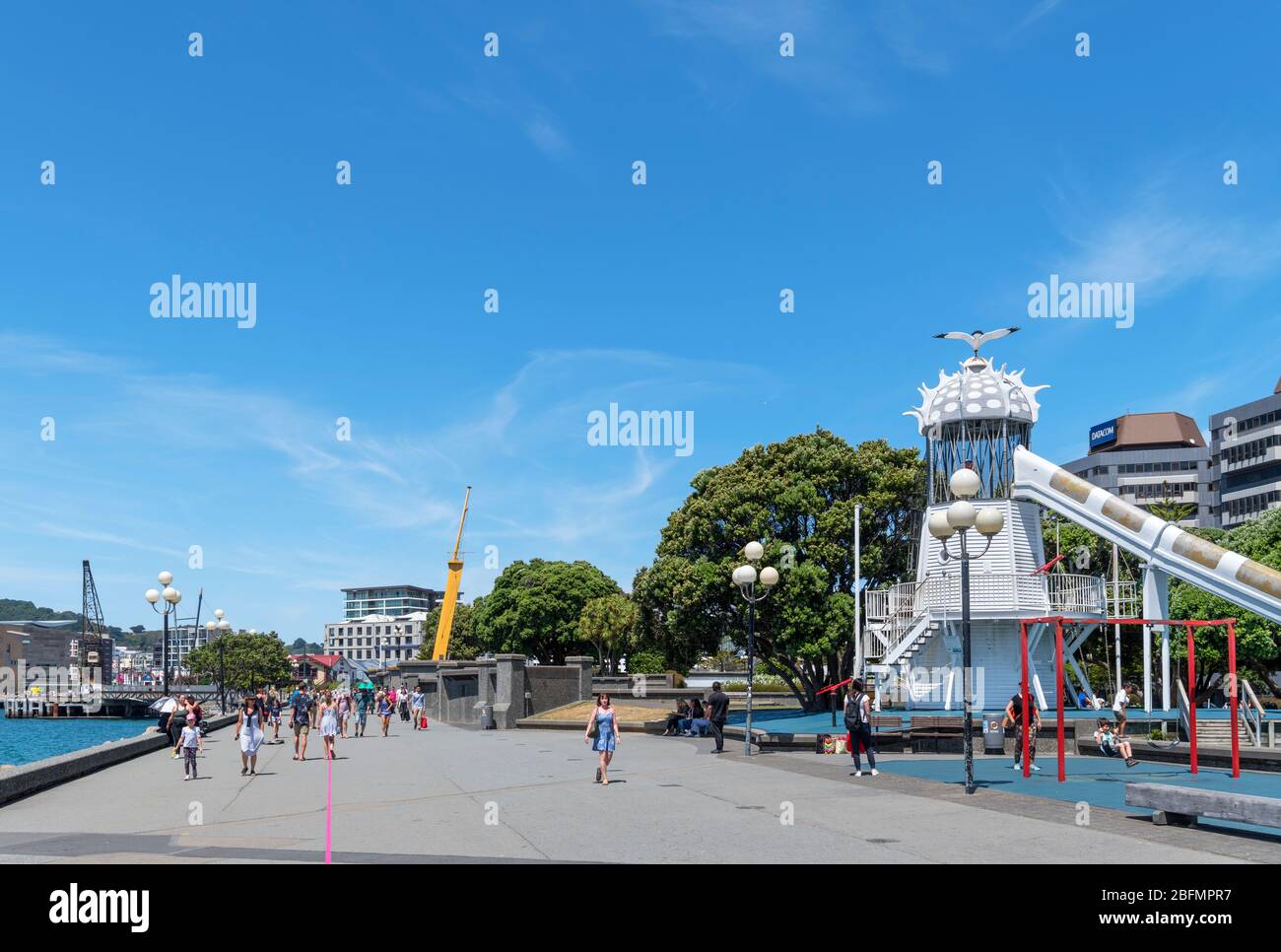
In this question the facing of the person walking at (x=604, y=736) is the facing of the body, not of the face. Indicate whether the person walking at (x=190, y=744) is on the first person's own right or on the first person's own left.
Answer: on the first person's own right

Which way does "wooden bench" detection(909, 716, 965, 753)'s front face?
toward the camera

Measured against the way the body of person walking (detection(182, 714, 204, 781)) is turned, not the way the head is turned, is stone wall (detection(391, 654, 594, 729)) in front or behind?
behind

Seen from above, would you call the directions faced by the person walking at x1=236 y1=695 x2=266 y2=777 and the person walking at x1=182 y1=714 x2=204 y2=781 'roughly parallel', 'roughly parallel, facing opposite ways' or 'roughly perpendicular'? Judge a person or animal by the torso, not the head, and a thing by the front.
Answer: roughly parallel

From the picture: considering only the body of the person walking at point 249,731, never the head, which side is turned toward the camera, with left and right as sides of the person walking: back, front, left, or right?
front

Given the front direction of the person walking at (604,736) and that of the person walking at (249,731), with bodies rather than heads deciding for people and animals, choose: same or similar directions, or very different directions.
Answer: same or similar directions

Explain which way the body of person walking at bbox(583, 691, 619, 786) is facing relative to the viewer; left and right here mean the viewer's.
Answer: facing the viewer

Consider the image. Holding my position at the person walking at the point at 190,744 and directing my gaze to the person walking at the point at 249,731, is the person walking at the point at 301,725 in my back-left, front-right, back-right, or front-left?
front-left

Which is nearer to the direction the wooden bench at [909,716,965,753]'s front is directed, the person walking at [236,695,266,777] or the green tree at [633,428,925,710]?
the person walking

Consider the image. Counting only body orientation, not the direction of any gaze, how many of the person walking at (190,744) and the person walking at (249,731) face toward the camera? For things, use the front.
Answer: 2

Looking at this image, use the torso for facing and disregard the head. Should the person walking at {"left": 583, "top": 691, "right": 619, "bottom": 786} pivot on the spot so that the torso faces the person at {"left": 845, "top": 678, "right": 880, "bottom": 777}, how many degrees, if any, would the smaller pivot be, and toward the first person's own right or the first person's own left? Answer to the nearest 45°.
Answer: approximately 90° to the first person's own left

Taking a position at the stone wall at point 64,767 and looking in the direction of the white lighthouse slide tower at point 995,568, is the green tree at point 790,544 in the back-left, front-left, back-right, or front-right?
front-left

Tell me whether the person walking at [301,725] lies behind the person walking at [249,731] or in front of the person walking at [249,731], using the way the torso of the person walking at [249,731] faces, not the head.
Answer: behind
